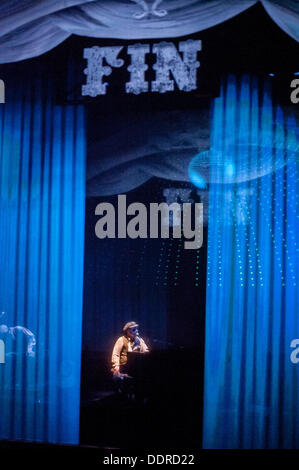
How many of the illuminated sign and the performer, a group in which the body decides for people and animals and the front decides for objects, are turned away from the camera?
0

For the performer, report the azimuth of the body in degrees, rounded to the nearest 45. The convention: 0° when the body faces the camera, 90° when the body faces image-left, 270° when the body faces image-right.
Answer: approximately 315°

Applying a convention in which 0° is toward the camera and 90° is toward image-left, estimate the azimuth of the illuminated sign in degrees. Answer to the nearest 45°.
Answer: approximately 0°
